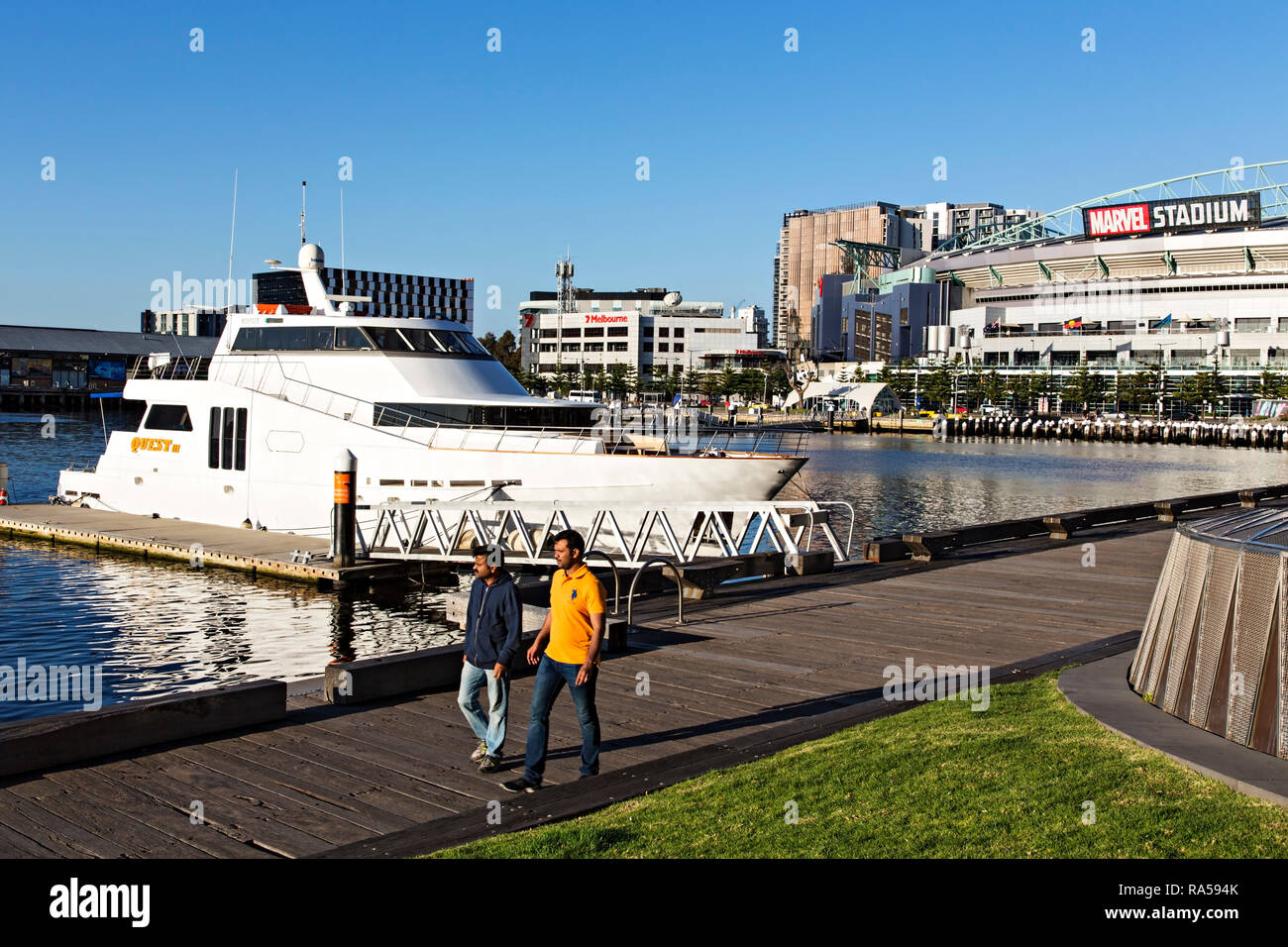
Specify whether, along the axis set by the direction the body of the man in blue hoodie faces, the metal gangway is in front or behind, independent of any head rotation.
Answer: behind

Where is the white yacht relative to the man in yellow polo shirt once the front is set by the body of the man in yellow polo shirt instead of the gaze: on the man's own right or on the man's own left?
on the man's own right

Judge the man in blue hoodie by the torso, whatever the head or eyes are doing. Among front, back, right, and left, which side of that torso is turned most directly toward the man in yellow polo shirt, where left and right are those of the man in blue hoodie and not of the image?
left

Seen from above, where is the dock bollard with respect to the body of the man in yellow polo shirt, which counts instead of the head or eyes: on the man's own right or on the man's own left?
on the man's own right

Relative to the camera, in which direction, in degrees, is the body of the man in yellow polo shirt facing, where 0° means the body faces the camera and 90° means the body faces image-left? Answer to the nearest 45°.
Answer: approximately 45°

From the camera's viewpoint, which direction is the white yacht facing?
to the viewer's right

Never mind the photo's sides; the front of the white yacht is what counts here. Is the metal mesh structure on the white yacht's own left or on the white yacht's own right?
on the white yacht's own right

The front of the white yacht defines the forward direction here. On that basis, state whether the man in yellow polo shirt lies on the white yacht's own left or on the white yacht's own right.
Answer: on the white yacht's own right

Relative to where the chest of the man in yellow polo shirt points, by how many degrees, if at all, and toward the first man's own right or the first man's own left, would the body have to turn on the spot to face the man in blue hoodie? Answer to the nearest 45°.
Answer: approximately 90° to the first man's own right
